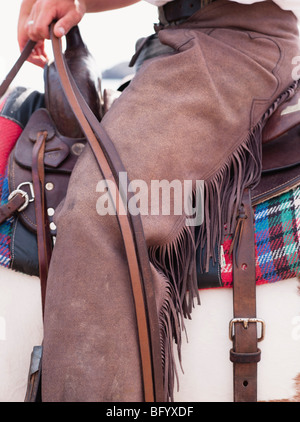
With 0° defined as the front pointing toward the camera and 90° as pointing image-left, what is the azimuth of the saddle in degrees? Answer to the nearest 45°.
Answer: approximately 90°
